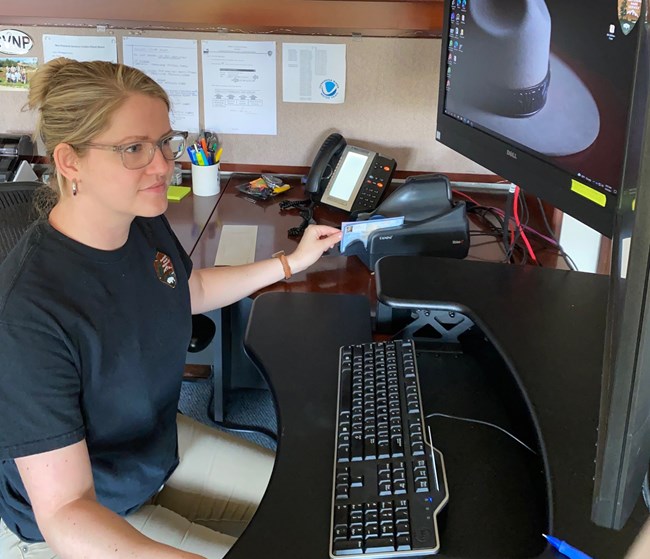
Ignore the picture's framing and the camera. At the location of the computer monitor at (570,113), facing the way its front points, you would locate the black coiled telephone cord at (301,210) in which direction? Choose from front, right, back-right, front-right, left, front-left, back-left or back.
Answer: right

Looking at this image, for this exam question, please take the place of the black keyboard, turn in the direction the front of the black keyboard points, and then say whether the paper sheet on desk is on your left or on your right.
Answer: on your right

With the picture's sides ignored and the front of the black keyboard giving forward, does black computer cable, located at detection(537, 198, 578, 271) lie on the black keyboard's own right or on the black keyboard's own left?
on the black keyboard's own right

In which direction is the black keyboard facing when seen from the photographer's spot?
facing to the left of the viewer

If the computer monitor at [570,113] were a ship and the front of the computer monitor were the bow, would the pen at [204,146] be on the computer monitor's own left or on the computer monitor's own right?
on the computer monitor's own right

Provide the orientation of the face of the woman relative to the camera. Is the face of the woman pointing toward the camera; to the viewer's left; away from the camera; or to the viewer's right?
to the viewer's right

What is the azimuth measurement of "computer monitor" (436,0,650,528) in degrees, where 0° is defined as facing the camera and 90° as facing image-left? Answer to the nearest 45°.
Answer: approximately 45°

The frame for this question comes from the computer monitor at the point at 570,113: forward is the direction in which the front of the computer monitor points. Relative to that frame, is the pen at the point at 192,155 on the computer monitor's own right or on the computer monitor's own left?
on the computer monitor's own right

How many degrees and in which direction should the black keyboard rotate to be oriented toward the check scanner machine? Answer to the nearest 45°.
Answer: approximately 90° to its right
